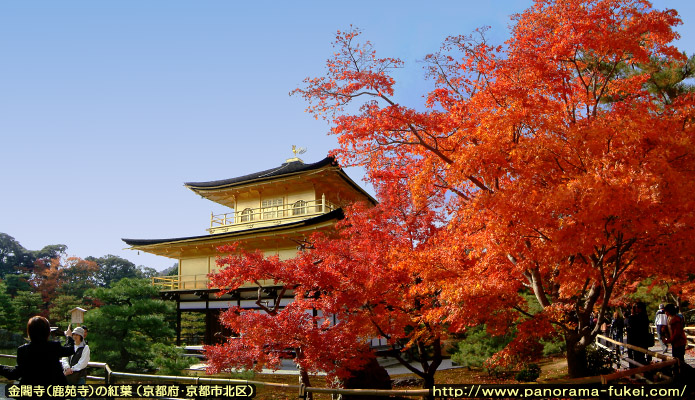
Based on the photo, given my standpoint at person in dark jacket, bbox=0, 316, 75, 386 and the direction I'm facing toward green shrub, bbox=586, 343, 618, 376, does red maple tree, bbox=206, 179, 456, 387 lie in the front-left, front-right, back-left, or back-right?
front-left

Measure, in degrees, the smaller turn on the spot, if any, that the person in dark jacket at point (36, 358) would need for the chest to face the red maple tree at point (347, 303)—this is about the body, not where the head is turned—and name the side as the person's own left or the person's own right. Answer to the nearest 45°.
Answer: approximately 45° to the person's own right

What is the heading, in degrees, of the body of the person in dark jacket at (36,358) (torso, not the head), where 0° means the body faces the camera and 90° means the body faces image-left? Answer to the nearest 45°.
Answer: approximately 180°

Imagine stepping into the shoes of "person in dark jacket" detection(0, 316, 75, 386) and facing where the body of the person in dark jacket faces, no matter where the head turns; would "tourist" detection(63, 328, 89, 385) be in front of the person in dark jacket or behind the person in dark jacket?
in front

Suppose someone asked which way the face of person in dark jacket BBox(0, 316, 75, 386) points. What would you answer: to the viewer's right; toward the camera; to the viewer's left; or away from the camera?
away from the camera
